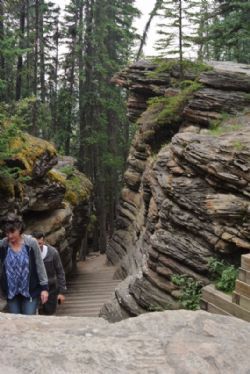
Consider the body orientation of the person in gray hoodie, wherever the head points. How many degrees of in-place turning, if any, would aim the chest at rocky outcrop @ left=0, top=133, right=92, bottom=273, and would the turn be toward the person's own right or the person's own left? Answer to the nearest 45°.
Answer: approximately 135° to the person's own right

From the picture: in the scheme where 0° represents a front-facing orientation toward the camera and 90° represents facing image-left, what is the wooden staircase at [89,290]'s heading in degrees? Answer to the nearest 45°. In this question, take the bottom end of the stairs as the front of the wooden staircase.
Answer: approximately 180°

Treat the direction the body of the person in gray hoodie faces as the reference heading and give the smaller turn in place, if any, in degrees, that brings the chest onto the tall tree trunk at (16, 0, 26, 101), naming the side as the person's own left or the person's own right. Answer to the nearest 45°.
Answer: approximately 135° to the person's own right

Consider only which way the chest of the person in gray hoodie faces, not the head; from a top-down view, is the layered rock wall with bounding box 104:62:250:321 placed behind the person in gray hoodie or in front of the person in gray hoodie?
behind

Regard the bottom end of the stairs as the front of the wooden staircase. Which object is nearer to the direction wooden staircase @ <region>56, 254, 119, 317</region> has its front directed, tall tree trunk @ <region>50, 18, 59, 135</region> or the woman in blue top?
the woman in blue top
